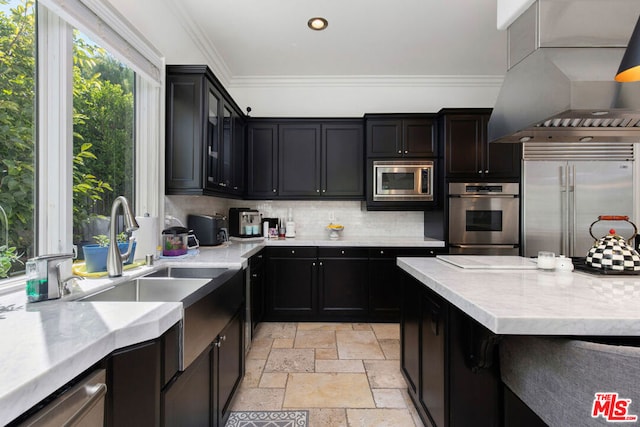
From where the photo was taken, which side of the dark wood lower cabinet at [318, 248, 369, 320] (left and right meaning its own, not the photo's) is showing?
front

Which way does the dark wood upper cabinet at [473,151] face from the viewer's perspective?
toward the camera

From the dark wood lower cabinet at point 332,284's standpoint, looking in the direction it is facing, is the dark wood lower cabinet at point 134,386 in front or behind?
in front

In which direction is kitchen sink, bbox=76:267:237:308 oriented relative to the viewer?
to the viewer's right

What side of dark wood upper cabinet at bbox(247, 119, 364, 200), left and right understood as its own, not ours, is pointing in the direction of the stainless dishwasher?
front

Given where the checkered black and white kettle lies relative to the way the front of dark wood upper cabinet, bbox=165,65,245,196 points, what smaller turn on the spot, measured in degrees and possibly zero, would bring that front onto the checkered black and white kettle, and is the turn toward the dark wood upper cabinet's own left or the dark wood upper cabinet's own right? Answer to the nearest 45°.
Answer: approximately 45° to the dark wood upper cabinet's own right

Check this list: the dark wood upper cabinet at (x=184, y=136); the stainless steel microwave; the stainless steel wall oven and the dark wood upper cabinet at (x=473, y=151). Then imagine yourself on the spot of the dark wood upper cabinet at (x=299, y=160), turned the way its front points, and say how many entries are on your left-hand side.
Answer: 3

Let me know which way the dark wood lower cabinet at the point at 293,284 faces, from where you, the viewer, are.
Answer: facing the viewer

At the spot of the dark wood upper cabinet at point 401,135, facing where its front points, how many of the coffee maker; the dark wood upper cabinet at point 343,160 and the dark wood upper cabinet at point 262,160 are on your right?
3

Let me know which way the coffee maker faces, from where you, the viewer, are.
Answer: facing the viewer and to the right of the viewer

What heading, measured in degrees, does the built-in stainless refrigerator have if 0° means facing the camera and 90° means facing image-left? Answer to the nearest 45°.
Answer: approximately 0°

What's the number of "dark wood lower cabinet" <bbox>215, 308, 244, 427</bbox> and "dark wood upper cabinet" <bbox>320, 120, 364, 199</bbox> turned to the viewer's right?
1

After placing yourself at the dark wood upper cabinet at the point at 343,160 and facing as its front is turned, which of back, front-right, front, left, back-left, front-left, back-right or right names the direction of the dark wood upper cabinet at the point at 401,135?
left

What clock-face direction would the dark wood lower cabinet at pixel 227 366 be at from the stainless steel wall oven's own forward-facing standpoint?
The dark wood lower cabinet is roughly at 1 o'clock from the stainless steel wall oven.

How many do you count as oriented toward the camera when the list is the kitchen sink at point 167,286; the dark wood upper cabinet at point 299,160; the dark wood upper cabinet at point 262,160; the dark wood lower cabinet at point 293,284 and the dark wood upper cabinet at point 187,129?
3

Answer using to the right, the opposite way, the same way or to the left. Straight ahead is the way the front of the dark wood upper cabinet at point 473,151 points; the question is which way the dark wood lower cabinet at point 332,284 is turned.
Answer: the same way

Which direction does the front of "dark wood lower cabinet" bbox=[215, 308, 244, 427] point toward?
to the viewer's right

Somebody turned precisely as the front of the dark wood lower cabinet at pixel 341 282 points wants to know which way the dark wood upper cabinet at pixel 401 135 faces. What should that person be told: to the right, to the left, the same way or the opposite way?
the same way

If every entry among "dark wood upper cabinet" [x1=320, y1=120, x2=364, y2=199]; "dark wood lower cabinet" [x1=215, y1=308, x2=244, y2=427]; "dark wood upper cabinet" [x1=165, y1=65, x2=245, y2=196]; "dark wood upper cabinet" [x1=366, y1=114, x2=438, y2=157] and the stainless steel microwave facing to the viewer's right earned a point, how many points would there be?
2
